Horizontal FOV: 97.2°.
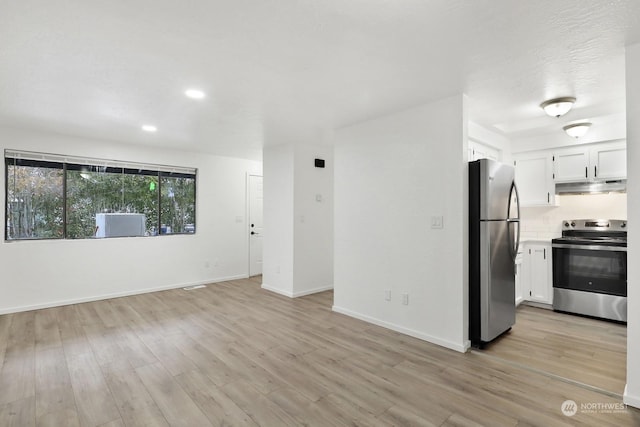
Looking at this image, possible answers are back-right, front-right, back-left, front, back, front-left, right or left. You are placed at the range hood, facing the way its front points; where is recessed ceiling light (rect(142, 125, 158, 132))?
front-right

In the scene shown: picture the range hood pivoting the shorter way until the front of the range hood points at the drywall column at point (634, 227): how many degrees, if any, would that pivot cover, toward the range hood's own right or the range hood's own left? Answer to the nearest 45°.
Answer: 0° — it already faces it

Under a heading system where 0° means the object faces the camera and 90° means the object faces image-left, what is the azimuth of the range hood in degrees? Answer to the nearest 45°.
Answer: approximately 0°

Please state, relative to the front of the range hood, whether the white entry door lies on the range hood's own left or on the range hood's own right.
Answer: on the range hood's own right

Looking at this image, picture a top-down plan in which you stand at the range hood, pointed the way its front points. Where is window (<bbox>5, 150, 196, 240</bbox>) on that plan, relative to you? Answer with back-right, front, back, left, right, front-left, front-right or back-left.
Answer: front-right
